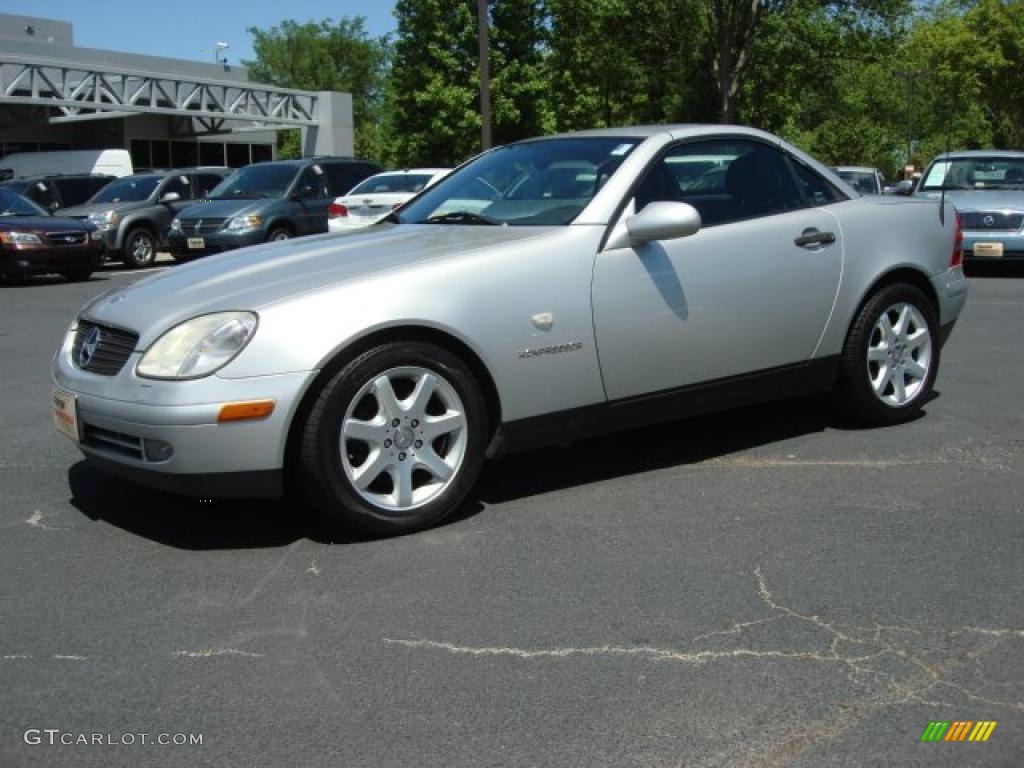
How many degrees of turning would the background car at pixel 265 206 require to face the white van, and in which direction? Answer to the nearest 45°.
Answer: approximately 135° to its right

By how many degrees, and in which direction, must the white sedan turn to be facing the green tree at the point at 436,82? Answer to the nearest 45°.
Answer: approximately 45° to its left

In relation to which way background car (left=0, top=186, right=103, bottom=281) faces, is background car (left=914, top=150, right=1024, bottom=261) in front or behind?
in front

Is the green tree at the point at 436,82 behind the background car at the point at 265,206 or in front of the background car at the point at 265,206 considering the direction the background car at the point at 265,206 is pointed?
behind

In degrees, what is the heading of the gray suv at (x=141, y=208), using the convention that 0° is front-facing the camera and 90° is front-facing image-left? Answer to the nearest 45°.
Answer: approximately 45°

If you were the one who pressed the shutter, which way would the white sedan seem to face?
facing away from the viewer and to the right of the viewer

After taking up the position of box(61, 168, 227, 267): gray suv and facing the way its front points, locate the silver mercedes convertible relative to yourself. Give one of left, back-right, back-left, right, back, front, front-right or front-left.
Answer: front-left

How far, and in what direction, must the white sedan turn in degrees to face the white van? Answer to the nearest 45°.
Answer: approximately 90° to its left

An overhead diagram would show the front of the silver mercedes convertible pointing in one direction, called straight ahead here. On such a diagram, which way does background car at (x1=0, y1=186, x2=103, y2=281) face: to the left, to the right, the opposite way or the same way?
to the left

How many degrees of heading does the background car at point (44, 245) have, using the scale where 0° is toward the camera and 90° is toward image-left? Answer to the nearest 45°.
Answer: approximately 315°

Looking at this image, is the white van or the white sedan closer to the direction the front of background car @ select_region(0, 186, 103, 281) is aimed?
the white sedan

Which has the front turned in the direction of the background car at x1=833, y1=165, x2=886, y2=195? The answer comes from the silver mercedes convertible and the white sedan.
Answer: the white sedan
